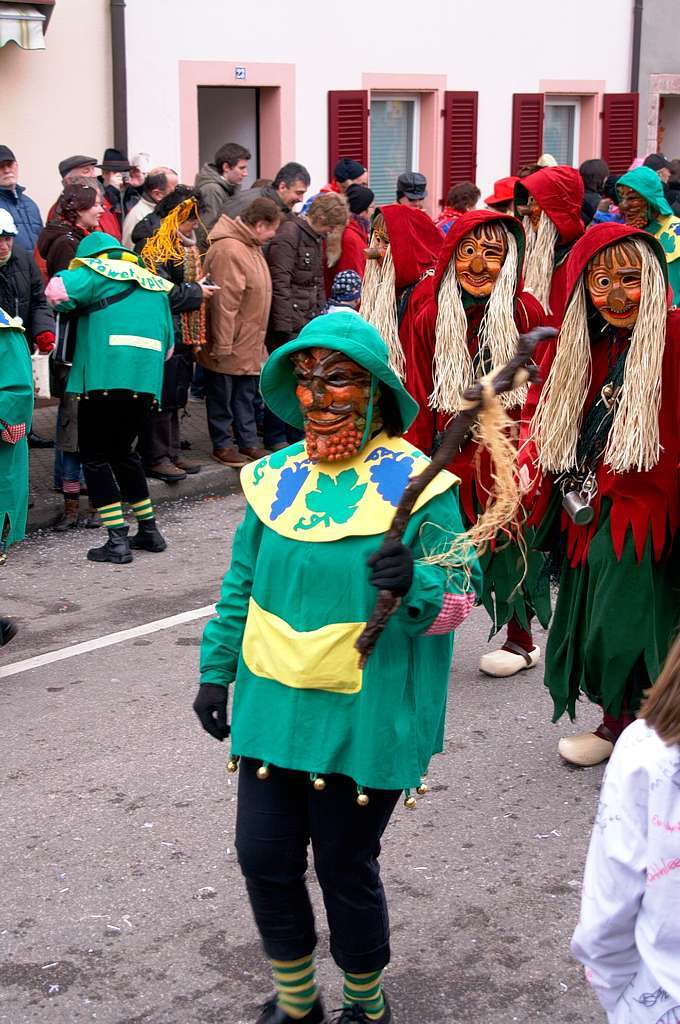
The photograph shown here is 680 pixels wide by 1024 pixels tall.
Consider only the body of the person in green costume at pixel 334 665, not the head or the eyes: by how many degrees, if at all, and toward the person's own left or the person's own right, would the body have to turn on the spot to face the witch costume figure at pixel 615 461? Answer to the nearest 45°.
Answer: approximately 180°

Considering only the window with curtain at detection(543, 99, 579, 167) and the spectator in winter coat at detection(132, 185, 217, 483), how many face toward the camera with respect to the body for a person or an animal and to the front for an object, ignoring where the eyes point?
1

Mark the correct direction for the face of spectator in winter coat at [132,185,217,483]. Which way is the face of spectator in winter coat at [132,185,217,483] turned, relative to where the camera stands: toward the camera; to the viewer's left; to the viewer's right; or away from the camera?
to the viewer's right

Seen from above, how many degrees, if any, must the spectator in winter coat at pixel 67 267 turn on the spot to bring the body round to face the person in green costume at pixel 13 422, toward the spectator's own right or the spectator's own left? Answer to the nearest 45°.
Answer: approximately 90° to the spectator's own right

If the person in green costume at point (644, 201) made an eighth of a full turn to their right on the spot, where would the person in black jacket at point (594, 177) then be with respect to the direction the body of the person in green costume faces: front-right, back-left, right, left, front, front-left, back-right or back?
right

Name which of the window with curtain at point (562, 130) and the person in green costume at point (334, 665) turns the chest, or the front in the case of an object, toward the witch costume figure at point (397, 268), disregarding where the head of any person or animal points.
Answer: the window with curtain

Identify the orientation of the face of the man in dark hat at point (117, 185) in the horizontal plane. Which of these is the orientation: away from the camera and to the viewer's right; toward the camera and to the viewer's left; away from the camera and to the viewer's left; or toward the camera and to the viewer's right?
toward the camera and to the viewer's right

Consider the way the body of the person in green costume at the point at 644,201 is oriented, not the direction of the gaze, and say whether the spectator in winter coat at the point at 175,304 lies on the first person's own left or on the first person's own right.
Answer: on the first person's own right

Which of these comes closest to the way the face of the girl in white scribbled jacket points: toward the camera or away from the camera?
away from the camera

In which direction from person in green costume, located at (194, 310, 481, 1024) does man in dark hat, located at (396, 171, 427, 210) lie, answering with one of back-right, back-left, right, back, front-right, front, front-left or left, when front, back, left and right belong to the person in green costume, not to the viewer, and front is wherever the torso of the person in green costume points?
back-right

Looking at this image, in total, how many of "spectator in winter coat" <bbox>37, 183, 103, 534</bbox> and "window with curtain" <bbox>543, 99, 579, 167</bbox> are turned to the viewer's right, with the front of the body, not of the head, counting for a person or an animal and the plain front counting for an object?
1
